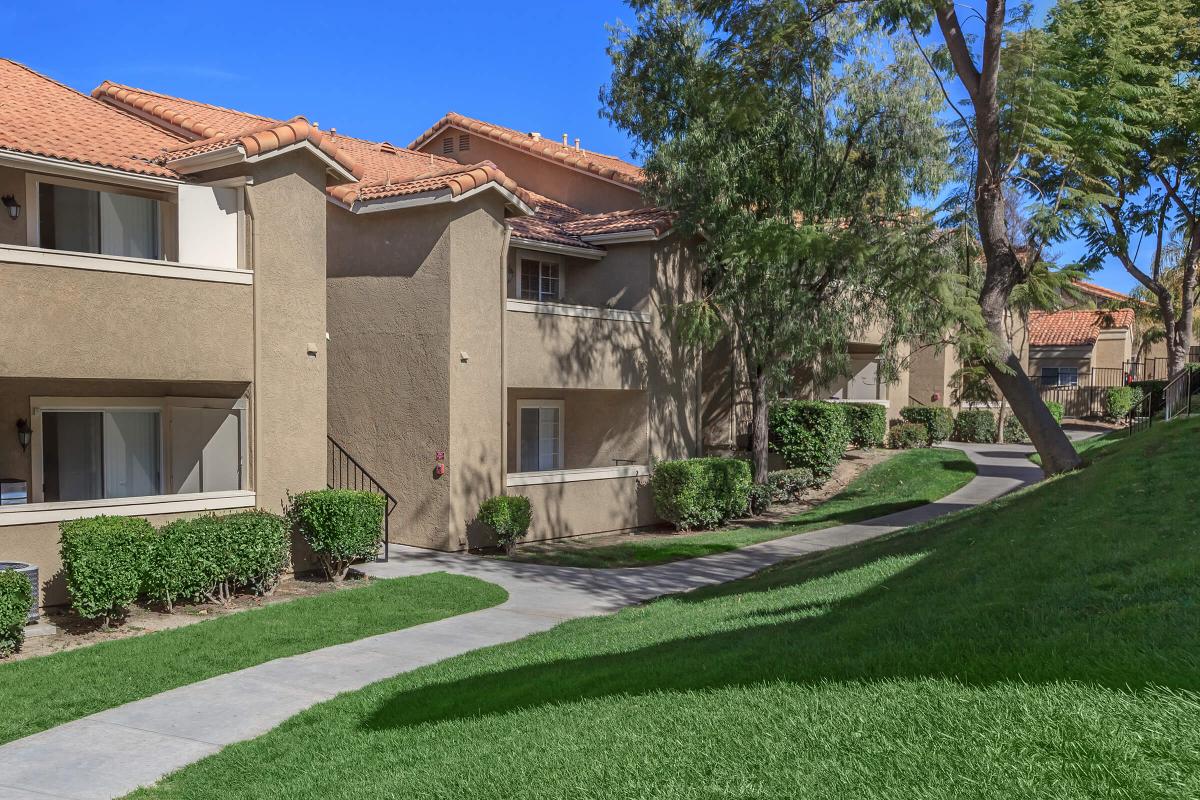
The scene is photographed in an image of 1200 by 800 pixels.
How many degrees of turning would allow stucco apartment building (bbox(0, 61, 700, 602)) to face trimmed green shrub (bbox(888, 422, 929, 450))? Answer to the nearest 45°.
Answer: approximately 90° to its left

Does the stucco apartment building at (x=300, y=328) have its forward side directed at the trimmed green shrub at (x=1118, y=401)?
no

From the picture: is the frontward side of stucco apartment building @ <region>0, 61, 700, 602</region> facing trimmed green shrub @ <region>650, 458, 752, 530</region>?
no

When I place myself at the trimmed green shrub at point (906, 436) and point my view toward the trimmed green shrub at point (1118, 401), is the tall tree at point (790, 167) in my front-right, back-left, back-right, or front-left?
back-right

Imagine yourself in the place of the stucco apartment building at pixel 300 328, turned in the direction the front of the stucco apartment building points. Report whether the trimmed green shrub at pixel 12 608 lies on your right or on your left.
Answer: on your right

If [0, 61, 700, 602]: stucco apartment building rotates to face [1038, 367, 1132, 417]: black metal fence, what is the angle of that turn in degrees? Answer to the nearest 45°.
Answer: approximately 90° to its left

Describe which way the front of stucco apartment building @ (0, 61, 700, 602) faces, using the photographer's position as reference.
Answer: facing the viewer and to the right of the viewer

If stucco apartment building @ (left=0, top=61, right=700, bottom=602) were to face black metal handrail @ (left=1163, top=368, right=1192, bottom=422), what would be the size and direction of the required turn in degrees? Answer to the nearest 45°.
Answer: approximately 45° to its left

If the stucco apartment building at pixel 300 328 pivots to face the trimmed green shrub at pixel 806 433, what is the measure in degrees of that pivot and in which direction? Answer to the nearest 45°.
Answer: approximately 90° to its left

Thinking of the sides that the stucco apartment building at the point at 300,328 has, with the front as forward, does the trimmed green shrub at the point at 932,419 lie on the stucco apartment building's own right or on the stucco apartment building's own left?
on the stucco apartment building's own left

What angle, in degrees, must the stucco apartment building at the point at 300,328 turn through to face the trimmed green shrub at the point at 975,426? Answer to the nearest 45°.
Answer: approximately 90° to its left

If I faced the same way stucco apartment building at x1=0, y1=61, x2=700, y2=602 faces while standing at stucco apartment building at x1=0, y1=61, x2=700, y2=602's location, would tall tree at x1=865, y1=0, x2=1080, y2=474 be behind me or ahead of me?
ahead

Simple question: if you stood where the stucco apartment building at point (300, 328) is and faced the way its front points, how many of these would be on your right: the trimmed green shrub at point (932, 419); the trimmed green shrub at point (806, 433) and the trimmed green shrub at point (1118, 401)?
0
